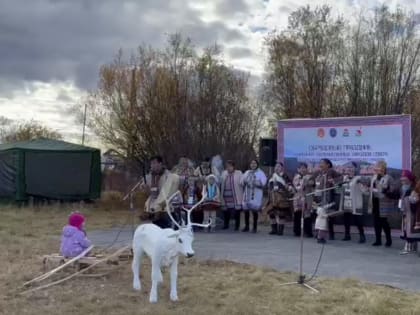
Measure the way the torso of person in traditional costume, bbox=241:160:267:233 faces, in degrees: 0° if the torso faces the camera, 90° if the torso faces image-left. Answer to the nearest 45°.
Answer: approximately 0°

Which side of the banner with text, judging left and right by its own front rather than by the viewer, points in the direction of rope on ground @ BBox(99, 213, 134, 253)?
right

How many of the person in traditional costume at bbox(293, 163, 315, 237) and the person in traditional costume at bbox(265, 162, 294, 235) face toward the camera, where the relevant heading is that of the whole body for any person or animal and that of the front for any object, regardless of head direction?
2

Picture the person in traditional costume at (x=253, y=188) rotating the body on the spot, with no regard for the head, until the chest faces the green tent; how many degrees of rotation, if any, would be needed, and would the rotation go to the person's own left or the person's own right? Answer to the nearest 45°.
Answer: approximately 135° to the person's own right

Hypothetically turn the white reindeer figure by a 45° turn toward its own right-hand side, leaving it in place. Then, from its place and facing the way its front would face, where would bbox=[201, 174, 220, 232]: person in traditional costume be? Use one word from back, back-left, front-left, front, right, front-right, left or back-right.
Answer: back

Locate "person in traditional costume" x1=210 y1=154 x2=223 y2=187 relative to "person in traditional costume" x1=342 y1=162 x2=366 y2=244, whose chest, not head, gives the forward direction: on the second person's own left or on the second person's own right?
on the second person's own right

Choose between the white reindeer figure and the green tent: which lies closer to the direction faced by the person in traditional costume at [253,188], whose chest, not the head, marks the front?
the white reindeer figure

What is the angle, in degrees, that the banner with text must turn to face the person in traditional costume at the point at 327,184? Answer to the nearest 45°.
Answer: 0° — it already faces them

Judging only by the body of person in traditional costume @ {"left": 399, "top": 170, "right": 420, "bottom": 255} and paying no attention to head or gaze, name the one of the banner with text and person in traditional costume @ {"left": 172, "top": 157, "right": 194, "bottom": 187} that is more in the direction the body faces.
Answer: the person in traditional costume
